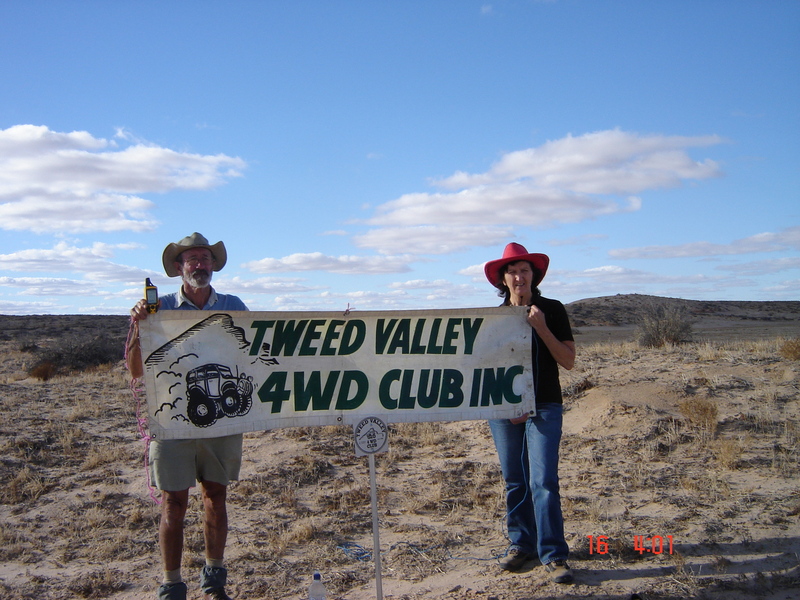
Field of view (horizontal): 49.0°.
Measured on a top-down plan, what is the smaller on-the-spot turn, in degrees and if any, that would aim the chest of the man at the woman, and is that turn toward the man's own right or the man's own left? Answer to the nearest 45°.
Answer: approximately 90° to the man's own left

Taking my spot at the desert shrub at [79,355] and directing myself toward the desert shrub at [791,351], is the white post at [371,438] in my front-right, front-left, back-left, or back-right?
front-right

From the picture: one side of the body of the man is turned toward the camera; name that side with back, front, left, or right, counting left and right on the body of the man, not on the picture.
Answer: front

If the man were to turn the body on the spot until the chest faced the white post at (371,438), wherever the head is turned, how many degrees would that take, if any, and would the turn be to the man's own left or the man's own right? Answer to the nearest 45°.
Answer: approximately 90° to the man's own left

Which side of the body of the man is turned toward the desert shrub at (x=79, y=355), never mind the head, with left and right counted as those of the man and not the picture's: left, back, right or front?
back

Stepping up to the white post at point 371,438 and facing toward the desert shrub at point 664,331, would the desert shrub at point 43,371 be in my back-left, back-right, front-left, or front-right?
front-left

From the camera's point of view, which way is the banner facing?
toward the camera

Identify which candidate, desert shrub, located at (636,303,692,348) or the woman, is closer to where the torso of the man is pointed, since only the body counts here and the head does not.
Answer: the woman

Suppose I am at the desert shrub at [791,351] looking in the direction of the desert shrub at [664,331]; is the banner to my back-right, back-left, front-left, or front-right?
back-left

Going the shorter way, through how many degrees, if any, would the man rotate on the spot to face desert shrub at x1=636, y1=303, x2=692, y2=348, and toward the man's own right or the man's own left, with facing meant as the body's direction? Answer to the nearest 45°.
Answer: approximately 135° to the man's own left

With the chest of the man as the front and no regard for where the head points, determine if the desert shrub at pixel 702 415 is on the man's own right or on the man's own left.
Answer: on the man's own left

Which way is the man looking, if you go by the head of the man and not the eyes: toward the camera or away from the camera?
toward the camera
